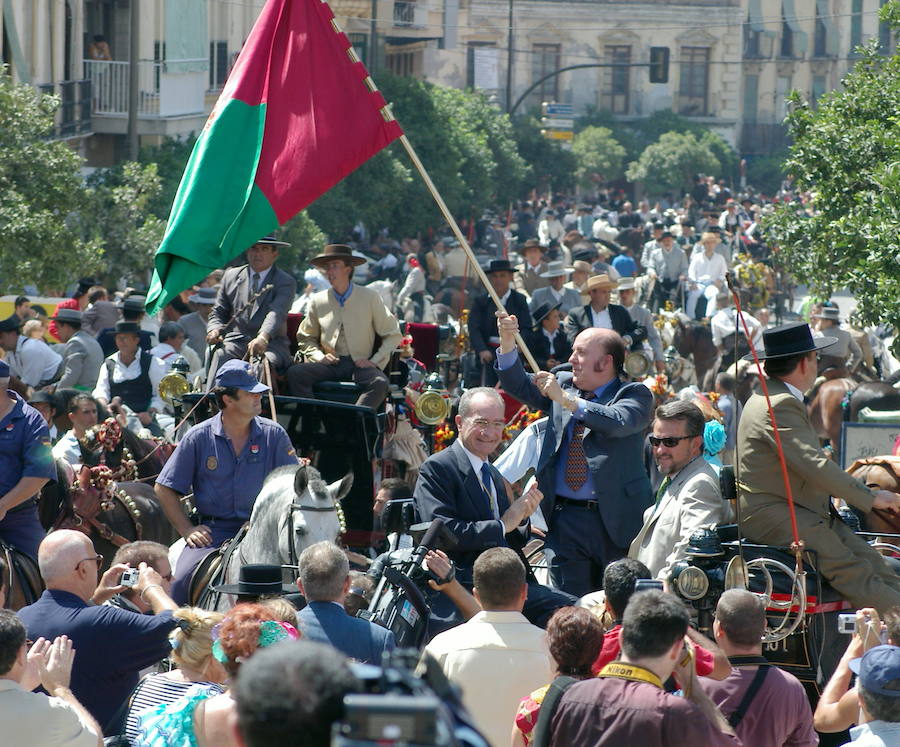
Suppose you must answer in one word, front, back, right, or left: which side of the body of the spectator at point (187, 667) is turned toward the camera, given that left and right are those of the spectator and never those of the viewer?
back

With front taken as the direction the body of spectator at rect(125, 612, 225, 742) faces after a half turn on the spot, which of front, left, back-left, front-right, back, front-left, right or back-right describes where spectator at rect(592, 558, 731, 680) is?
left

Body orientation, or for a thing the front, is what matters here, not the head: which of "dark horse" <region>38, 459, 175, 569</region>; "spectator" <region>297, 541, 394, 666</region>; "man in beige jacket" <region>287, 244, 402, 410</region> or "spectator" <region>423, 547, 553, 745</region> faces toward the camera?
the man in beige jacket

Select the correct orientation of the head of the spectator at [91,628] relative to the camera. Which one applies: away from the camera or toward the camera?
away from the camera

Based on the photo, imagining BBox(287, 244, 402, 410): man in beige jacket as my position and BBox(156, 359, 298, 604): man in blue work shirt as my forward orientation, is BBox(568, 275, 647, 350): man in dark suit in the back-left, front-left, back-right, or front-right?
back-left

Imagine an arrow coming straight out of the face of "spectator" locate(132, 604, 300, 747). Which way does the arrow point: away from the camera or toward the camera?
away from the camera

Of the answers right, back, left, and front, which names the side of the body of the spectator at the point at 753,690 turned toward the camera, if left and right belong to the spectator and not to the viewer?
back

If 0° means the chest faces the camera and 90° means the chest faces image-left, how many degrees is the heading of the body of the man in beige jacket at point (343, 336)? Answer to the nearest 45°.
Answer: approximately 0°

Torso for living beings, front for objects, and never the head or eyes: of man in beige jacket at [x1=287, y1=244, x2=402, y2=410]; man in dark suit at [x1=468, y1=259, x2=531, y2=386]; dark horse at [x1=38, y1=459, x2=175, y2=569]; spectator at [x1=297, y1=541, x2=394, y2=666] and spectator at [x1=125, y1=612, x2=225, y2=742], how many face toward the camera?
2

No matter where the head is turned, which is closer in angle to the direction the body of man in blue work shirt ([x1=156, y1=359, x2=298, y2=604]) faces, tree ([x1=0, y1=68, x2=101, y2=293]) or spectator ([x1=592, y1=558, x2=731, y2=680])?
the spectator

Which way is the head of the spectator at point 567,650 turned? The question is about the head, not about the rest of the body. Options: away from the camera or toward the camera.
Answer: away from the camera

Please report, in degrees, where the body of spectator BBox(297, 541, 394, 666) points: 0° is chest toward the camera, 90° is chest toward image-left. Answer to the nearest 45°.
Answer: approximately 180°

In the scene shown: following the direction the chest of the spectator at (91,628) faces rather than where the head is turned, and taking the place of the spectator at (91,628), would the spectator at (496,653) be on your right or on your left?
on your right

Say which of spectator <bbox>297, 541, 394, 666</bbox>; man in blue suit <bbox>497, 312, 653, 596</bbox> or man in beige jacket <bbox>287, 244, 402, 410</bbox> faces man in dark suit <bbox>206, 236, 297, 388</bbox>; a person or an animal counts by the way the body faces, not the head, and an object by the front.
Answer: the spectator
